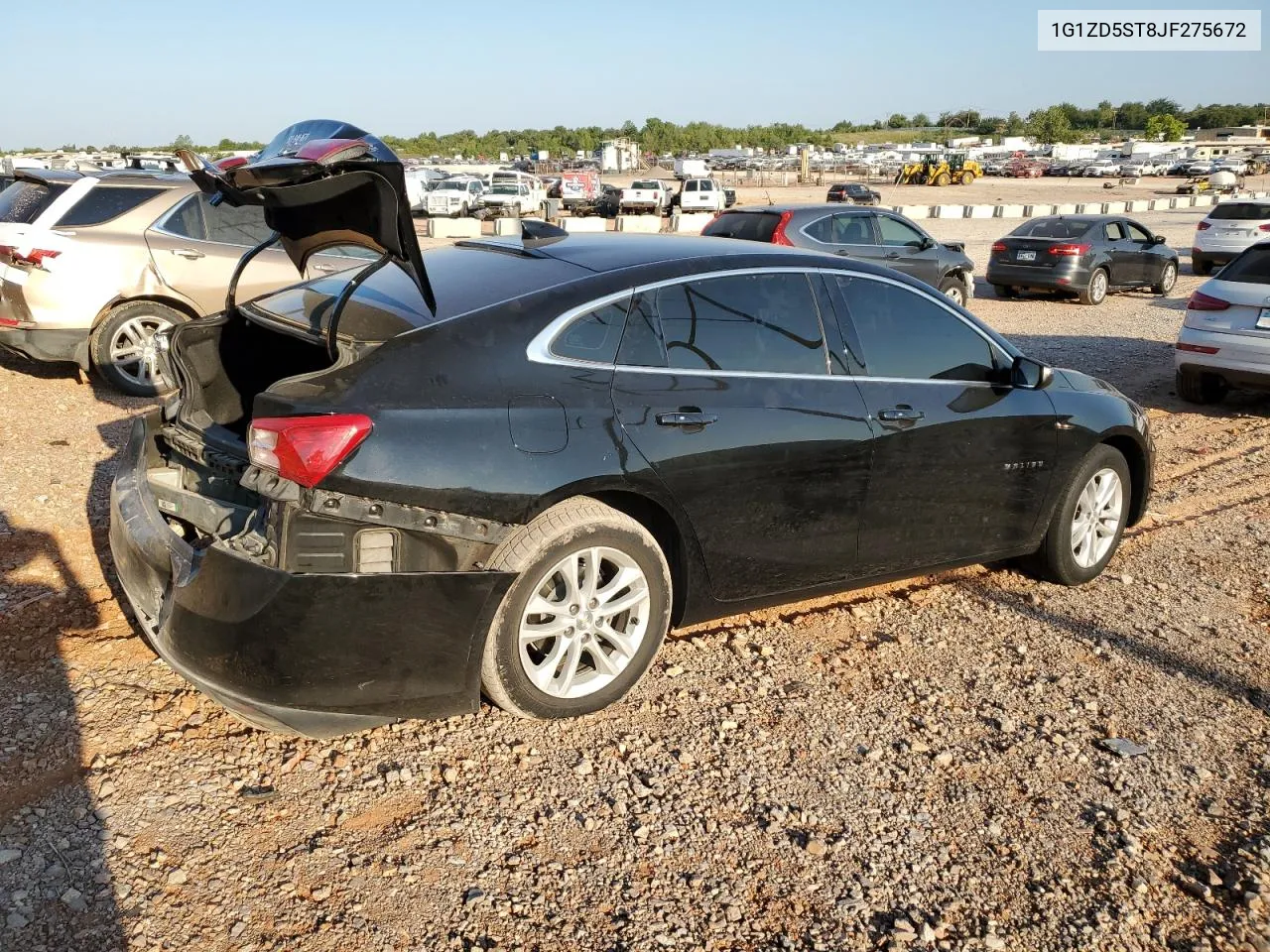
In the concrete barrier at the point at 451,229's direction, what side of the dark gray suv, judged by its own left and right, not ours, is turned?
left

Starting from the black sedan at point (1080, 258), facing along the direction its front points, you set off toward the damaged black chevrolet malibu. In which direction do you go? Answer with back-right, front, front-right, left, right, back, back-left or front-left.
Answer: back-right

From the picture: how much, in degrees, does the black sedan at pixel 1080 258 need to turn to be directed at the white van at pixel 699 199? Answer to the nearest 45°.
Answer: approximately 90° to its left

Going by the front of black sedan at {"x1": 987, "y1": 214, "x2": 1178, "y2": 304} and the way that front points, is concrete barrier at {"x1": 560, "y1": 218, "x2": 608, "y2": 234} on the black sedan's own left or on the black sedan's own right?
on the black sedan's own left

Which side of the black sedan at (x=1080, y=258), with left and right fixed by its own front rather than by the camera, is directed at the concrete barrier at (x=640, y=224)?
left

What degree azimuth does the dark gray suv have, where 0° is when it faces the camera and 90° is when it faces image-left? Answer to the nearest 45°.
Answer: approximately 225°

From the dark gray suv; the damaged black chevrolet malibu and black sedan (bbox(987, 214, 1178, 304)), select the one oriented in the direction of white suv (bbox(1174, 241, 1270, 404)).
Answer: the damaged black chevrolet malibu

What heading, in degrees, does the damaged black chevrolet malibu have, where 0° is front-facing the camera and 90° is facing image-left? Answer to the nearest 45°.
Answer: approximately 225°

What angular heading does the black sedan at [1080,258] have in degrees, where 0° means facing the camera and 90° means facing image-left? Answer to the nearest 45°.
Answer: approximately 225°
